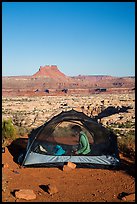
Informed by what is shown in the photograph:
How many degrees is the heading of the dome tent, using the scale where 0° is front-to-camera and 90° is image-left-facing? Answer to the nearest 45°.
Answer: approximately 0°

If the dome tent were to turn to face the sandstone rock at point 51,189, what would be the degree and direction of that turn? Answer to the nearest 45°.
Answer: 0° — it already faces it

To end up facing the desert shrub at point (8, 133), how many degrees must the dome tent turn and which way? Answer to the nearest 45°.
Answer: approximately 135° to its right

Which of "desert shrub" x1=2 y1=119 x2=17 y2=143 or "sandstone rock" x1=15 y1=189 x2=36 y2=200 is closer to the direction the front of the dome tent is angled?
the sandstone rock

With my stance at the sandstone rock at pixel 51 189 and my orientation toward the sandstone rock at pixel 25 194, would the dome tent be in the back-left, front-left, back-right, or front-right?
back-right

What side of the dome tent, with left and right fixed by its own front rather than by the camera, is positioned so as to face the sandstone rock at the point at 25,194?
front

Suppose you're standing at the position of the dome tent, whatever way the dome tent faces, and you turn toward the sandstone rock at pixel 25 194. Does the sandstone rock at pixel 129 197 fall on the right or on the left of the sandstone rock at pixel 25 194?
left

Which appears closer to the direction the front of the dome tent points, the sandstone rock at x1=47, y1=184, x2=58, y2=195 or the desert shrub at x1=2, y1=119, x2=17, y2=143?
the sandstone rock
